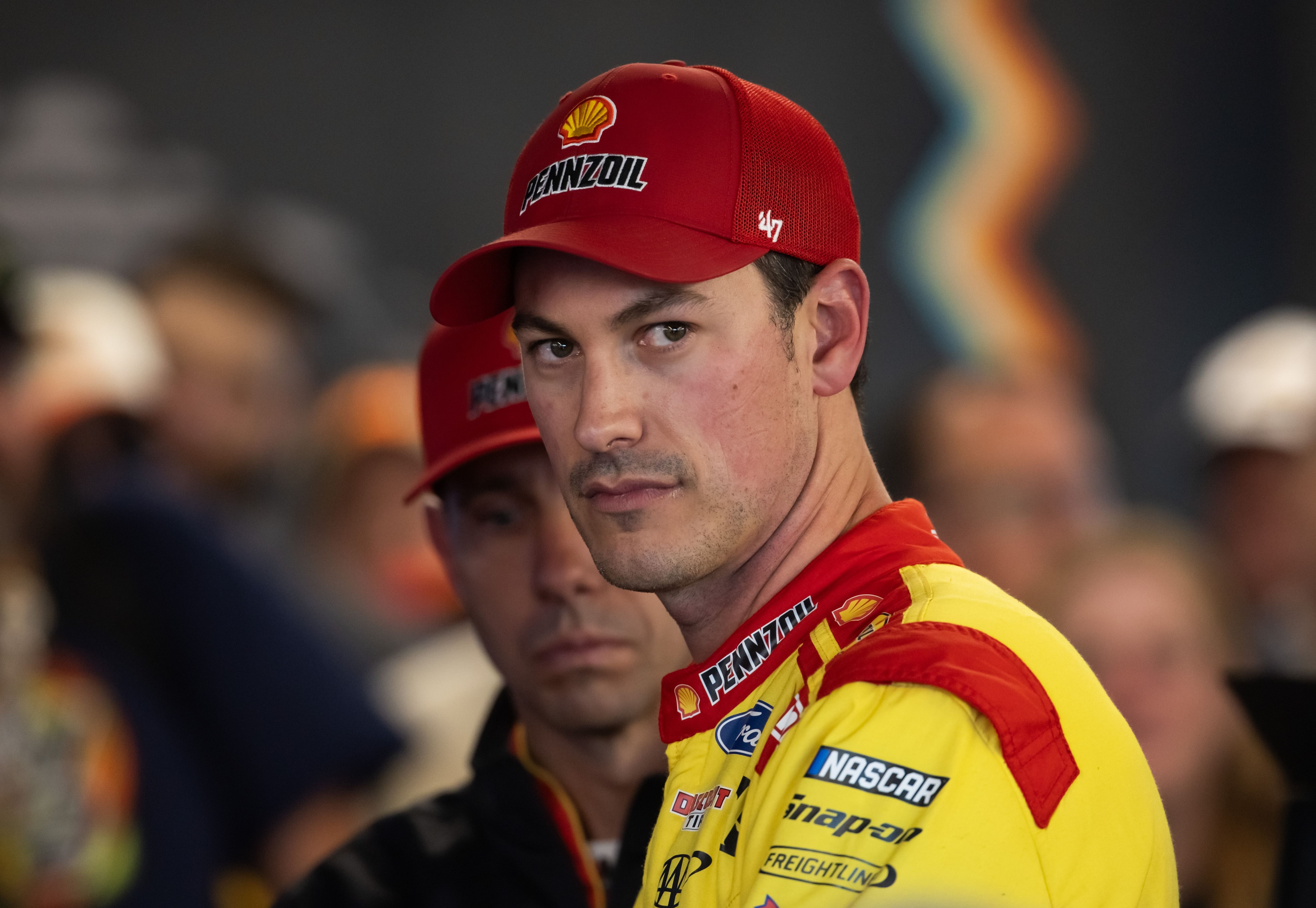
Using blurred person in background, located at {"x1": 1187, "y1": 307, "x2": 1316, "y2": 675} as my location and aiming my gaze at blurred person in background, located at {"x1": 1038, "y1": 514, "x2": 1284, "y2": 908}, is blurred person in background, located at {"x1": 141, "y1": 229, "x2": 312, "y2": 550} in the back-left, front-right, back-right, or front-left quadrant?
front-right

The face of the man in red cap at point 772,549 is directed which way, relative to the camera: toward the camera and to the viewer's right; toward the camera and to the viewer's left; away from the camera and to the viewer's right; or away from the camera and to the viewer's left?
toward the camera and to the viewer's left

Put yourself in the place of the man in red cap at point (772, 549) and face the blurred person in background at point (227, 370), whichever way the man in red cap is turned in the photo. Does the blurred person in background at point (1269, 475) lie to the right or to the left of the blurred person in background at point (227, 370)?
right

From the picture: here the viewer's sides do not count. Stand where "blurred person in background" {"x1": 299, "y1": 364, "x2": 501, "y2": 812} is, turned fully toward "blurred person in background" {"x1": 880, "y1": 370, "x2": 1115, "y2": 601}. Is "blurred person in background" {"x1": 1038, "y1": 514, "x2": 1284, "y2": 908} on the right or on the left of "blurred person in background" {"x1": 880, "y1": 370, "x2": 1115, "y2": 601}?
right

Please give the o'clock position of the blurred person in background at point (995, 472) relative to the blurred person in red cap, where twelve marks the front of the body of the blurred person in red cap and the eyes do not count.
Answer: The blurred person in background is roughly at 7 o'clock from the blurred person in red cap.

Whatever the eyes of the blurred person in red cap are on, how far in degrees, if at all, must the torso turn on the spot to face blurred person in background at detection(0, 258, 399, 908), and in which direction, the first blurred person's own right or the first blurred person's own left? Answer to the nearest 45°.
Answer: approximately 135° to the first blurred person's own right

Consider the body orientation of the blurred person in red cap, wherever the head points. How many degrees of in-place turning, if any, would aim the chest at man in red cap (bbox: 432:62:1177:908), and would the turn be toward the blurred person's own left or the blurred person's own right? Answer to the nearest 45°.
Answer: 0° — they already face them

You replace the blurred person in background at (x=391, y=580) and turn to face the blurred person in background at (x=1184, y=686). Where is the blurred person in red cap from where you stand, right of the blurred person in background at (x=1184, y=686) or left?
right

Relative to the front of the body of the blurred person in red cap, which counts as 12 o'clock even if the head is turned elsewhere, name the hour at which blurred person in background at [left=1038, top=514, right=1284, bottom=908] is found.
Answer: The blurred person in background is roughly at 8 o'clock from the blurred person in red cap.

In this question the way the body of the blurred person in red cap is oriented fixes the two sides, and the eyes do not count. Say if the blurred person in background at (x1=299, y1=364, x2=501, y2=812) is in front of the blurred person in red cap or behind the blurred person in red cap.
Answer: behind

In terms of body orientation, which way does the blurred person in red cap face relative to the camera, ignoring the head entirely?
toward the camera

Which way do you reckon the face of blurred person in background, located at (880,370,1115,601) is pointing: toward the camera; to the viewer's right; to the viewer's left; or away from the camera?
toward the camera
